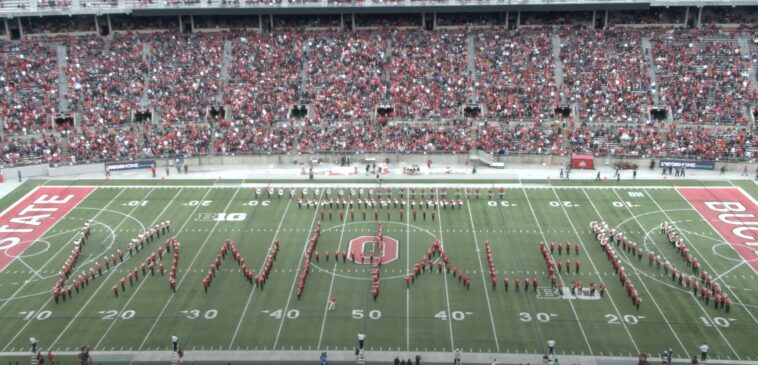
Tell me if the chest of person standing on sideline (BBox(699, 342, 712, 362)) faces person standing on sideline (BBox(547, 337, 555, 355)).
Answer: no

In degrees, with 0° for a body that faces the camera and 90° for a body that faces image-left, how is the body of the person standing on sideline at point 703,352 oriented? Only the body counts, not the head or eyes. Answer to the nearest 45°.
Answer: approximately 180°
